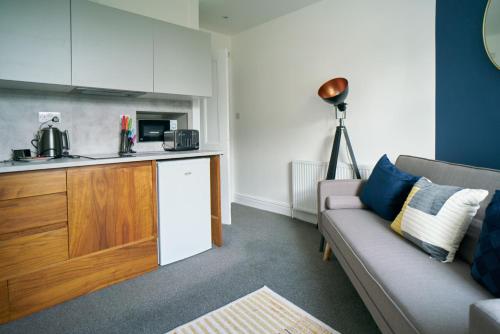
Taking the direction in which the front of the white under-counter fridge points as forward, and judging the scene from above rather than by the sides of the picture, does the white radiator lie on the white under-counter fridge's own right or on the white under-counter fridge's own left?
on the white under-counter fridge's own left

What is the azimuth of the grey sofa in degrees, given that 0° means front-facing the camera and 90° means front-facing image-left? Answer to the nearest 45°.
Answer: approximately 45°

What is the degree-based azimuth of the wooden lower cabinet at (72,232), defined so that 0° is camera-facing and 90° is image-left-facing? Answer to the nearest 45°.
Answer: approximately 315°

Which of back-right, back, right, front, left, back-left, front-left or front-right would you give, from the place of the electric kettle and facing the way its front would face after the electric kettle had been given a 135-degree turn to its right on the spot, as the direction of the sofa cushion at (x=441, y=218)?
right
